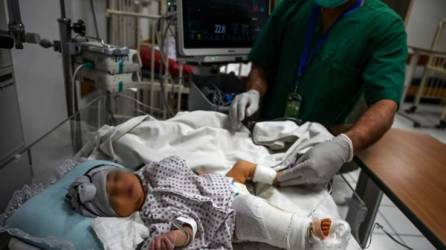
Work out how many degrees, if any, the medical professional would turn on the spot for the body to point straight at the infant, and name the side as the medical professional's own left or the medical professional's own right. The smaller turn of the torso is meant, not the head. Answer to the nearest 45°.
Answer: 0° — they already face them

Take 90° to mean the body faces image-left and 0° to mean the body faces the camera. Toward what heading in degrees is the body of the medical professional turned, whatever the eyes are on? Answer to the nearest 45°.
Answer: approximately 45°

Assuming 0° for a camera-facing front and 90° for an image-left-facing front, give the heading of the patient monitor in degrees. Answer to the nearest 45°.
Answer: approximately 0°

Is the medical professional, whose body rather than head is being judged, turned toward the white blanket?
yes

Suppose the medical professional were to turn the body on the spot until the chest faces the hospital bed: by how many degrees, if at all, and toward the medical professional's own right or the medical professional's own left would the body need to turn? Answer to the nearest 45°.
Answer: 0° — they already face it
